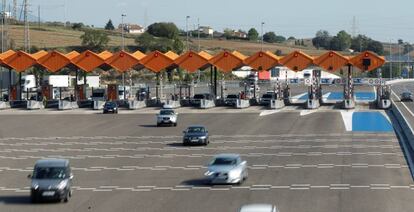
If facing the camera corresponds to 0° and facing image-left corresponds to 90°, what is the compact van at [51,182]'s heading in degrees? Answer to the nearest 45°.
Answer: approximately 0°
